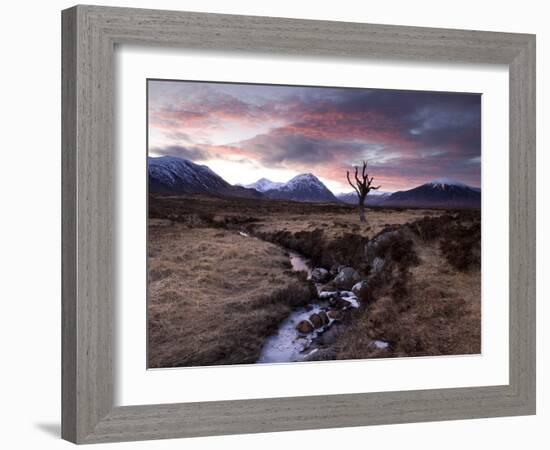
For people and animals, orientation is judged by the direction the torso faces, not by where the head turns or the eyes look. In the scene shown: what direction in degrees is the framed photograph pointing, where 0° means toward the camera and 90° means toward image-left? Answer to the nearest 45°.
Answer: approximately 315°
